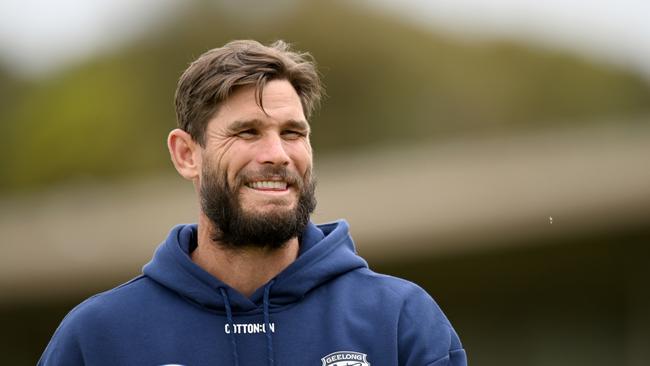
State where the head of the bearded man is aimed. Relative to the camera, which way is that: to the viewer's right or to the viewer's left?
to the viewer's right

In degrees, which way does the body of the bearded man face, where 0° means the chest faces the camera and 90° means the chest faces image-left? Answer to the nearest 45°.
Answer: approximately 0°

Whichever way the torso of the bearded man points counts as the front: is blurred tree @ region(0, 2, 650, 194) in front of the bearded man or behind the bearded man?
behind

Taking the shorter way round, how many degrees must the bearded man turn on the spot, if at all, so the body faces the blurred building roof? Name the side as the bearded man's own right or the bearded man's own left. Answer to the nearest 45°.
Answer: approximately 180°
